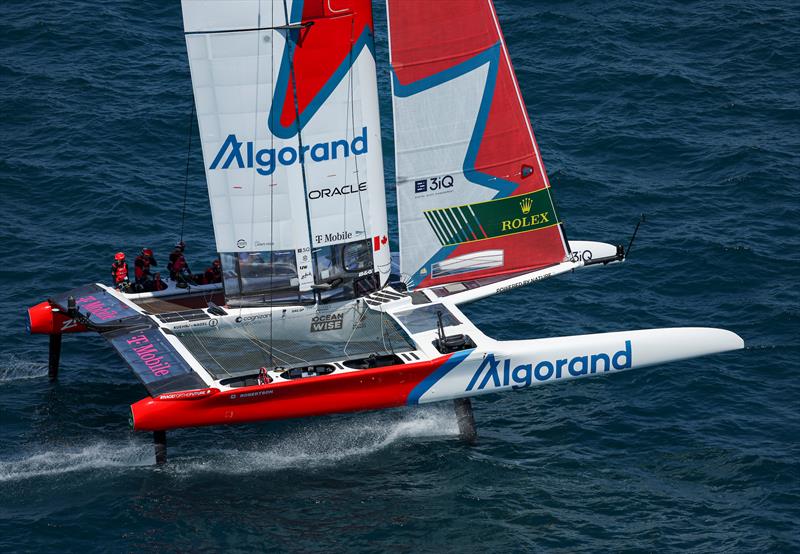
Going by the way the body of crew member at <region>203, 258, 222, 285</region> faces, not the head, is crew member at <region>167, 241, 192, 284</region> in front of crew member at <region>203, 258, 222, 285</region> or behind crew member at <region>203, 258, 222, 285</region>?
behind

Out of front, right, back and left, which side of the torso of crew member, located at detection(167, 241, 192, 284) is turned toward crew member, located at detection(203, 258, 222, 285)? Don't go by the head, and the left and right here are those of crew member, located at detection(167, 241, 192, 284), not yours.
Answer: front

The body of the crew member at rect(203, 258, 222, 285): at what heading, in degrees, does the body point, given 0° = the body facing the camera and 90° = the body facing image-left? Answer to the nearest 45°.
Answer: approximately 270°

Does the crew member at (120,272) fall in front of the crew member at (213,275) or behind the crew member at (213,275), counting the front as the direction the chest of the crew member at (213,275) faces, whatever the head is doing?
behind

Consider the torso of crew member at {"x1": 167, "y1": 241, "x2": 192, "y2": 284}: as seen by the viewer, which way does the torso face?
to the viewer's right

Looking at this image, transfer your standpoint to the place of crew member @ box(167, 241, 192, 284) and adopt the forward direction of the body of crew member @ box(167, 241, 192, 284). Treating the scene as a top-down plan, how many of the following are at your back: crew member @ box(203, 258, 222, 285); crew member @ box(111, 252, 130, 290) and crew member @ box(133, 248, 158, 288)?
2

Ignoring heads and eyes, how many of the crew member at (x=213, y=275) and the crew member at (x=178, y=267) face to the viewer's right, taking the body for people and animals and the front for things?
2

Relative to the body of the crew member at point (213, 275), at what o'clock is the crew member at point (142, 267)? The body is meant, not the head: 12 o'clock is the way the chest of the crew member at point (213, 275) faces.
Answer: the crew member at point (142, 267) is roughly at 6 o'clock from the crew member at point (213, 275).

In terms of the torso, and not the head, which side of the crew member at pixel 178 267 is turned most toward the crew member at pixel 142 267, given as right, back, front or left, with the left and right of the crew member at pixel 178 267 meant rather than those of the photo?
back

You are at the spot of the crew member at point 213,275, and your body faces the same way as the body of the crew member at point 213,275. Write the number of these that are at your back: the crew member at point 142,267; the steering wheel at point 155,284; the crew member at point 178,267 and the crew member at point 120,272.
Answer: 4
